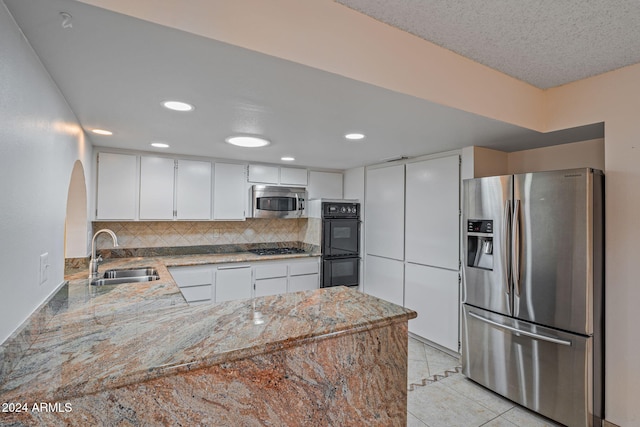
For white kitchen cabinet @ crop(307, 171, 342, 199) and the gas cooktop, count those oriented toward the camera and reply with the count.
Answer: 2

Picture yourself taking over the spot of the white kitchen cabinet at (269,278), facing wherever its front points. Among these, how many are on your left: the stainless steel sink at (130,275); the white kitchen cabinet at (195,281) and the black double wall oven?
1

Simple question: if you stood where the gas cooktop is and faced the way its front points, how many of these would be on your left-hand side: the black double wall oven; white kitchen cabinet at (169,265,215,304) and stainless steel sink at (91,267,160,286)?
1

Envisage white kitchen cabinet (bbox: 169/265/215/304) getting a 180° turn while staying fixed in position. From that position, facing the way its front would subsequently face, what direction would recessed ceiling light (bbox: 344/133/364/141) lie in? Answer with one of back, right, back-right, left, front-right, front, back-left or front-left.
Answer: back-right

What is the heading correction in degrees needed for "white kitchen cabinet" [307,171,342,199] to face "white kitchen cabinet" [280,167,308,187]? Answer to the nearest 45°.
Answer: approximately 45° to its right

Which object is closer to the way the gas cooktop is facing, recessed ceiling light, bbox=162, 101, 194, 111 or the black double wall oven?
the recessed ceiling light
